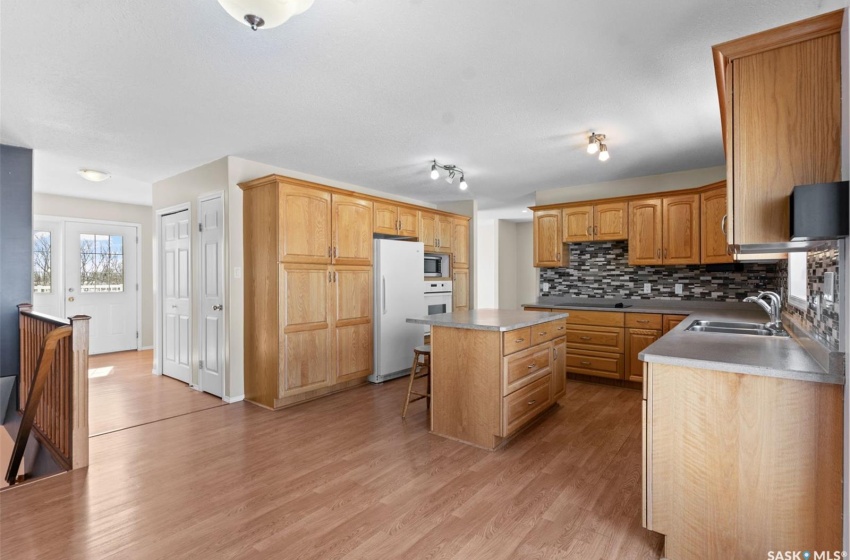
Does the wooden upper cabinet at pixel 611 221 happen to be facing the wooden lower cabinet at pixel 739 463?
yes

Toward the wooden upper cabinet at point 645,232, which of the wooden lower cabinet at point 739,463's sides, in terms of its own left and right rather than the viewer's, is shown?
right

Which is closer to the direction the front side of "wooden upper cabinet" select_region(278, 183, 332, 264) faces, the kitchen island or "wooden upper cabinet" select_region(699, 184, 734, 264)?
the kitchen island

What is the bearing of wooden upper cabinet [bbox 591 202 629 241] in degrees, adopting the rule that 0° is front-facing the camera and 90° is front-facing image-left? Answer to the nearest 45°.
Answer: approximately 0°

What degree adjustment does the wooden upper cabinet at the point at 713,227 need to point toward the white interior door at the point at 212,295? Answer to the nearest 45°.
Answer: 0° — it already faces it

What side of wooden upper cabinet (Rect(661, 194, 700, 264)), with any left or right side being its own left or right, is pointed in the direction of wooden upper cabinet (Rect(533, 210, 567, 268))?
right

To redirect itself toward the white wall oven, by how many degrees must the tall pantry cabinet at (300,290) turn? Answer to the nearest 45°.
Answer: approximately 90° to its left

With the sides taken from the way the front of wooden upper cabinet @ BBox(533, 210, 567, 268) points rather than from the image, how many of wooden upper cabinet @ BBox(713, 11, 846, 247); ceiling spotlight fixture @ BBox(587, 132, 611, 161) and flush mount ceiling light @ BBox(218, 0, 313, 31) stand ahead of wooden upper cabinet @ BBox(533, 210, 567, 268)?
3

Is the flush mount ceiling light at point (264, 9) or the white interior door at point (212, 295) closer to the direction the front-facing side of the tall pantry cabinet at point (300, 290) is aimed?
the flush mount ceiling light

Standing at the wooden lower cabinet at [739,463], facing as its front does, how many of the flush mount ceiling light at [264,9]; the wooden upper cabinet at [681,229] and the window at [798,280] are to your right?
2

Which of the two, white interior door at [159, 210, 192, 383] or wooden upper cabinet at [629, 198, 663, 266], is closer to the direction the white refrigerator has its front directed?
the wooden upper cabinet

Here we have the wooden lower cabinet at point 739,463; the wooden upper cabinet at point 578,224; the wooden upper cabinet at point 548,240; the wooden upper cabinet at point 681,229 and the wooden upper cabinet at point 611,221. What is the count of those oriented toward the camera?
4

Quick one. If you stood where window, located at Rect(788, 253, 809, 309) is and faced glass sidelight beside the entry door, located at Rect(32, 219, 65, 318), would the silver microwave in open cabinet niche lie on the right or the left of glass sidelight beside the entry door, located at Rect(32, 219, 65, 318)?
right

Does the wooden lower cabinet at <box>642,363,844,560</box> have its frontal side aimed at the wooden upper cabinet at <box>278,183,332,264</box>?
yes
